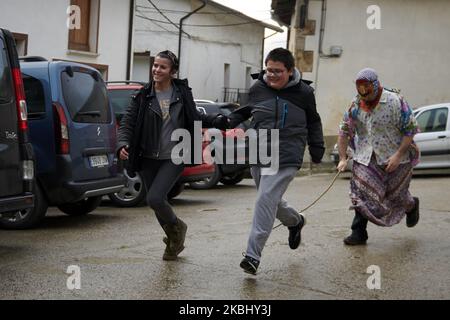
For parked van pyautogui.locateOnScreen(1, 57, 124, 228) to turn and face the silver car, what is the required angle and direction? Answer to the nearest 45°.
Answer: approximately 90° to its right

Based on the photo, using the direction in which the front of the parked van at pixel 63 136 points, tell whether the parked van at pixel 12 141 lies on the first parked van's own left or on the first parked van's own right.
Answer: on the first parked van's own left

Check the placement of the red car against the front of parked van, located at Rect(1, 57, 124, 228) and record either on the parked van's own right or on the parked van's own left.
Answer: on the parked van's own right

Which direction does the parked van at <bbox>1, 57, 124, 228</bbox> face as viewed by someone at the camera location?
facing away from the viewer and to the left of the viewer

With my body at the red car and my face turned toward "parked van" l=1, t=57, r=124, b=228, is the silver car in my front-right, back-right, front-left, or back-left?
back-left

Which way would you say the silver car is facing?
to the viewer's left

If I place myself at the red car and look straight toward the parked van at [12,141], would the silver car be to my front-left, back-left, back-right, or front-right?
back-left

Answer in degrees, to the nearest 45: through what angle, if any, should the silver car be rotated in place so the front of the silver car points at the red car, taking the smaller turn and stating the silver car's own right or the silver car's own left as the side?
approximately 45° to the silver car's own left

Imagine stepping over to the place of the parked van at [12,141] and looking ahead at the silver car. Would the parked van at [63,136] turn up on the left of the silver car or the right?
left
